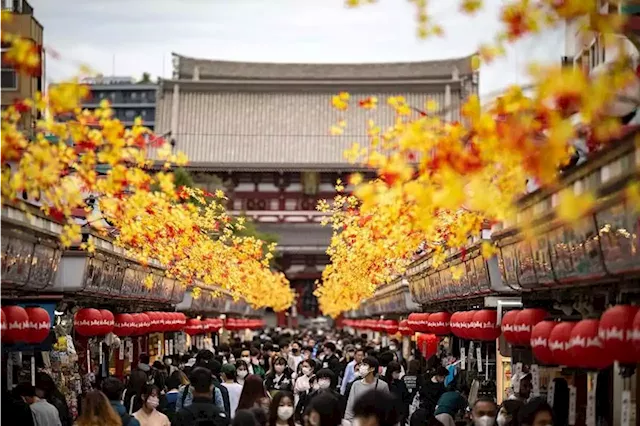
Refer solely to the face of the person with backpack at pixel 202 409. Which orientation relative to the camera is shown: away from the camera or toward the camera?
away from the camera

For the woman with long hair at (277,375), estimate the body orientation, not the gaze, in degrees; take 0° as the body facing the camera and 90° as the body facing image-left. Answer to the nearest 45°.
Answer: approximately 0°

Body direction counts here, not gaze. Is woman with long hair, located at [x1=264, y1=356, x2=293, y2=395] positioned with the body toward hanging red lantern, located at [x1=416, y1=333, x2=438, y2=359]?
no

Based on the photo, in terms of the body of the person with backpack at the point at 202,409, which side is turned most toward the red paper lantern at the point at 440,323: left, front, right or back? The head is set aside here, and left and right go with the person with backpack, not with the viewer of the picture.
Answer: front

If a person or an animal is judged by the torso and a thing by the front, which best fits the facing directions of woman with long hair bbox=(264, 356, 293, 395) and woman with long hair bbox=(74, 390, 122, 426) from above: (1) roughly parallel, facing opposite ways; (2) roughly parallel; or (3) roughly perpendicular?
roughly parallel, facing opposite ways

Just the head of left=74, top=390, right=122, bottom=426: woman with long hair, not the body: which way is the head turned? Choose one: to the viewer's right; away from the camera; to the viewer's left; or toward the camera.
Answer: away from the camera

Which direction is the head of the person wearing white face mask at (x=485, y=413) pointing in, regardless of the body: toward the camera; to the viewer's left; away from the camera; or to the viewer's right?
toward the camera

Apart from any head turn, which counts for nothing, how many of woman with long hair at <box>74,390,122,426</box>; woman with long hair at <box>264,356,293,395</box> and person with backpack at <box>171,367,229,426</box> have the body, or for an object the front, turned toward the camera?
1

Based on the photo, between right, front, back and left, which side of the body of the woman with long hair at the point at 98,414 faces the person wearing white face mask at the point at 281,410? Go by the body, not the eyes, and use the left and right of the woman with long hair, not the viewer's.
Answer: right

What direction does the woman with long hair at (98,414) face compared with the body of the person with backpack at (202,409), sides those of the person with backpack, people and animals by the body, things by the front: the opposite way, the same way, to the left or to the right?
the same way

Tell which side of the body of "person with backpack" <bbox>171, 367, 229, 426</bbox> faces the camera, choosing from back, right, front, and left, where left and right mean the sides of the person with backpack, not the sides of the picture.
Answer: back

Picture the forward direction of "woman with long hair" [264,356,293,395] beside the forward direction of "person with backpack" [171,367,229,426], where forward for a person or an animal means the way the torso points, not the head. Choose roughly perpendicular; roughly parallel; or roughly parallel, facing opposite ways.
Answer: roughly parallel, facing opposite ways

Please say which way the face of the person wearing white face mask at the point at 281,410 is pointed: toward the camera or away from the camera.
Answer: toward the camera

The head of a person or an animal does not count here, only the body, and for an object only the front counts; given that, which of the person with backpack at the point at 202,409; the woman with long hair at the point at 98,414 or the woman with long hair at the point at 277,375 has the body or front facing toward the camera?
the woman with long hair at the point at 277,375

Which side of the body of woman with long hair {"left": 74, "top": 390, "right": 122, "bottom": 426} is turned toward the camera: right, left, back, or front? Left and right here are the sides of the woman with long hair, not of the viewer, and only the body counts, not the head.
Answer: back

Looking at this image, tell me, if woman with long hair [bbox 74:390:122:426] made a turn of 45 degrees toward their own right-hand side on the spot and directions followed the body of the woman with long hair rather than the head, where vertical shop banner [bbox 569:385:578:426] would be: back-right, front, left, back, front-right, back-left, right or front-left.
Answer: front-right

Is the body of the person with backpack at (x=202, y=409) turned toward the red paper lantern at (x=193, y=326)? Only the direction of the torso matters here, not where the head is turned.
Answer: yes
